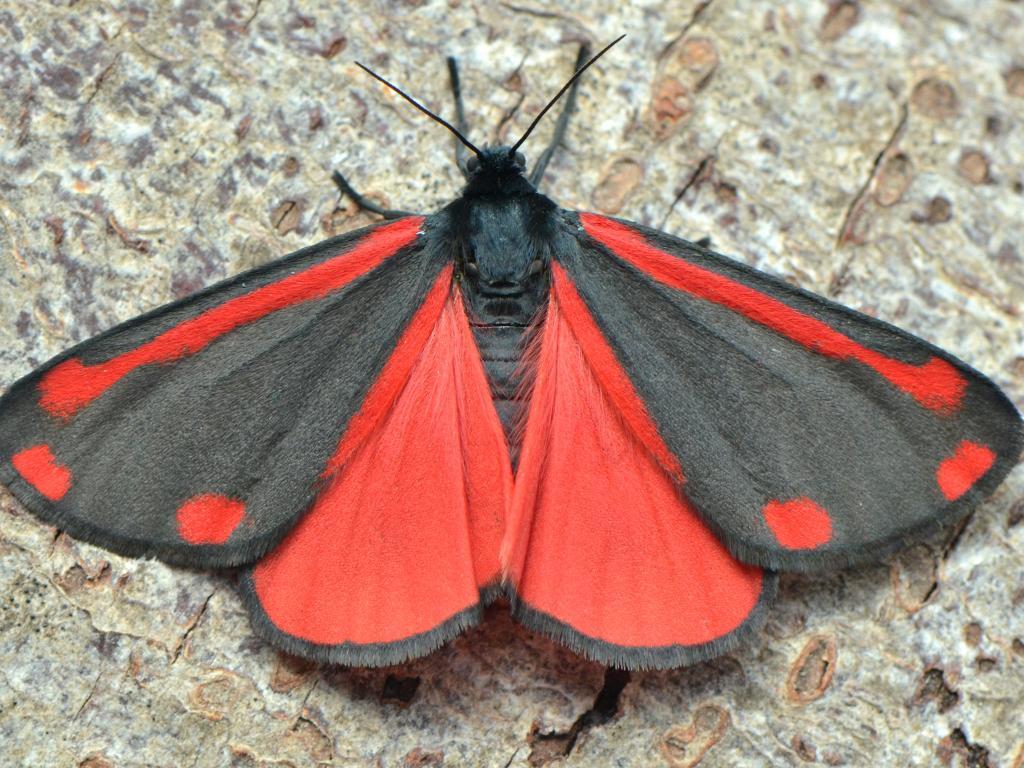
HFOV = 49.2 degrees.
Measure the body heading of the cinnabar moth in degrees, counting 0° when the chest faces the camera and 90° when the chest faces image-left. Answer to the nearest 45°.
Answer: approximately 180°
